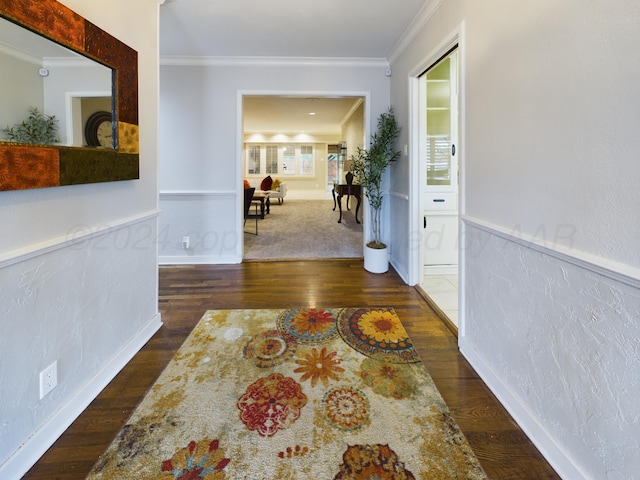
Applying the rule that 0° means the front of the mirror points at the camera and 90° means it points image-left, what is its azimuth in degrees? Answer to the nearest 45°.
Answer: approximately 315°

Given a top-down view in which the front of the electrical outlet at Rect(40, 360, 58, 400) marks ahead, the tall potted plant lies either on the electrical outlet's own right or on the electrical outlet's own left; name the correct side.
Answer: on the electrical outlet's own left

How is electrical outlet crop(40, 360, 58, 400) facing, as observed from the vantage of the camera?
facing the viewer and to the right of the viewer

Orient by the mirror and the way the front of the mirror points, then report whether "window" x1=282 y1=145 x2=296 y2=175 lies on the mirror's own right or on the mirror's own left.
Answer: on the mirror's own left

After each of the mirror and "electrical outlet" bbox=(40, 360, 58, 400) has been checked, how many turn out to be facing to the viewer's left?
0

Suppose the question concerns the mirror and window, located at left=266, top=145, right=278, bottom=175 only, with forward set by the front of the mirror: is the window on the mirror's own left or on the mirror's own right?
on the mirror's own left

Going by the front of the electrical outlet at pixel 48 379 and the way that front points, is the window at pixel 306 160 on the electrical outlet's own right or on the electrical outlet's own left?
on the electrical outlet's own left
